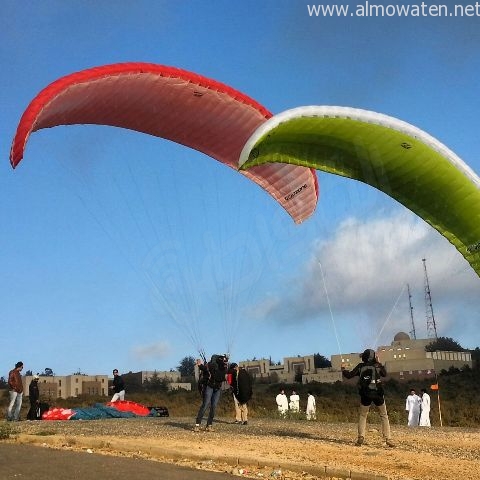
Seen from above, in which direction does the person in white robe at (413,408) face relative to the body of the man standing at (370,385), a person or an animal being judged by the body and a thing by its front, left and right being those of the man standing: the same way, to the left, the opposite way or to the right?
the opposite way

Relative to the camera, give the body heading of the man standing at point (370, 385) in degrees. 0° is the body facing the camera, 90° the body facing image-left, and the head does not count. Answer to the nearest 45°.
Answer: approximately 180°

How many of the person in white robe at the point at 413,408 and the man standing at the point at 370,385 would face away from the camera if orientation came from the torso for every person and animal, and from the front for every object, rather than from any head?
1

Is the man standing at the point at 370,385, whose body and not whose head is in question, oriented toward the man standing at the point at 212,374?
no

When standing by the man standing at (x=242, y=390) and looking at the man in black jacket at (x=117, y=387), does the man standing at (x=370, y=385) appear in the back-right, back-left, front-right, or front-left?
back-left

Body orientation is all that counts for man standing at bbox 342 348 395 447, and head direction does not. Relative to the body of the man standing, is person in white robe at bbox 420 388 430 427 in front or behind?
in front

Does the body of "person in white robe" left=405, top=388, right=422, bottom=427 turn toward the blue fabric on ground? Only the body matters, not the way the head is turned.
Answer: no

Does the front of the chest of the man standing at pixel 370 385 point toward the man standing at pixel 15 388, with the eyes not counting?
no

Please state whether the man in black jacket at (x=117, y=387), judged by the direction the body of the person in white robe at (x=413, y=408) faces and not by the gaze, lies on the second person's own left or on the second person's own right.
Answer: on the second person's own right

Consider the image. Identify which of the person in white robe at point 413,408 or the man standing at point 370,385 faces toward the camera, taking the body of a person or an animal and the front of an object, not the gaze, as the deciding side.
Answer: the person in white robe

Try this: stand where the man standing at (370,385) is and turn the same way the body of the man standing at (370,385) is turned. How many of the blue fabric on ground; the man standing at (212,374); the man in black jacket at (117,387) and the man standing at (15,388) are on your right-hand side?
0

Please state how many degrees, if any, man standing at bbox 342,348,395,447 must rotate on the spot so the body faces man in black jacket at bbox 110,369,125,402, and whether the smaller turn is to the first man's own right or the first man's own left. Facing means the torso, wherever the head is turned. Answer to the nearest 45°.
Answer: approximately 45° to the first man's own left

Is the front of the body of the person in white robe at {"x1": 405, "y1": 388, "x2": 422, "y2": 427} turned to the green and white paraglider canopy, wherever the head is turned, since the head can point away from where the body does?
yes

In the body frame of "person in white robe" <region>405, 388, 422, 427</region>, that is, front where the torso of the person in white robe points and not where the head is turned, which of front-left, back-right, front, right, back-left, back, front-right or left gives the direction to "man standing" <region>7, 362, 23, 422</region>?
front-right

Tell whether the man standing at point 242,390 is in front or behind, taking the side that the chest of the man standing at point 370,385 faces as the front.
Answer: in front

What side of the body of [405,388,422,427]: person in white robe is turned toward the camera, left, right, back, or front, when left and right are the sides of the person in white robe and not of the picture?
front
